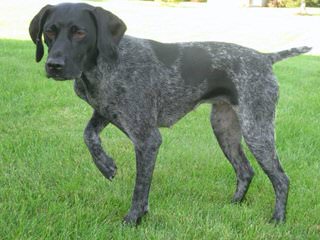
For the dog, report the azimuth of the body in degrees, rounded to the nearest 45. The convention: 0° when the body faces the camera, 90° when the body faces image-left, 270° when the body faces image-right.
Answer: approximately 90°
